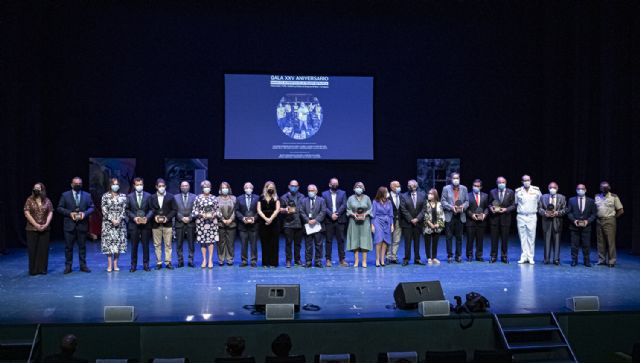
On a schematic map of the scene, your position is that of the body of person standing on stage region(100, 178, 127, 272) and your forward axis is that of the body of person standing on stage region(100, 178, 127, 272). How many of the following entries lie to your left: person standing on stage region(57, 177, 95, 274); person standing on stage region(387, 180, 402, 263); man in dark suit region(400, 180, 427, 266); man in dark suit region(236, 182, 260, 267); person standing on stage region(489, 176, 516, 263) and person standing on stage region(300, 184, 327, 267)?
5

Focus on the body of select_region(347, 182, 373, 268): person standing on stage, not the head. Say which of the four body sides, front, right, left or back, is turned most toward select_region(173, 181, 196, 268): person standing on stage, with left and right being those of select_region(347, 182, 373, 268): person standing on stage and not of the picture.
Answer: right

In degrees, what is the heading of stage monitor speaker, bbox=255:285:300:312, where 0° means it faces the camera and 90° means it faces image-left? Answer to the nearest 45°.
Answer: approximately 180°

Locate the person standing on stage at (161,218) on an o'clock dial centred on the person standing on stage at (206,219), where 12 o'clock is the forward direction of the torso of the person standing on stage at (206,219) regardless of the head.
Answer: the person standing on stage at (161,218) is roughly at 3 o'clock from the person standing on stage at (206,219).

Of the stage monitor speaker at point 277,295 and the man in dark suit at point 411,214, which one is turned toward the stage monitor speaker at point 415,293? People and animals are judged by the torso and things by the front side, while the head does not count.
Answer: the man in dark suit

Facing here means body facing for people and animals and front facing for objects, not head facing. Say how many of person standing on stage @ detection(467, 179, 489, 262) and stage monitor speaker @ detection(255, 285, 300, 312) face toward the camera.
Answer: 1

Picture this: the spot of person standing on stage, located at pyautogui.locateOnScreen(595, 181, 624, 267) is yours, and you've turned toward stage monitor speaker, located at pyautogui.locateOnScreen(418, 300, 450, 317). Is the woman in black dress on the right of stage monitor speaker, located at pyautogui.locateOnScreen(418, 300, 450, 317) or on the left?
right

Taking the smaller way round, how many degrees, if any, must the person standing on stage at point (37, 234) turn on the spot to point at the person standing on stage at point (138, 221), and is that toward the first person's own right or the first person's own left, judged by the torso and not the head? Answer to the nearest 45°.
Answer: approximately 90° to the first person's own left

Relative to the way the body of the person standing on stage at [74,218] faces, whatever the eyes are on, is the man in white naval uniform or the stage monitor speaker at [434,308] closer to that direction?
the stage monitor speaker

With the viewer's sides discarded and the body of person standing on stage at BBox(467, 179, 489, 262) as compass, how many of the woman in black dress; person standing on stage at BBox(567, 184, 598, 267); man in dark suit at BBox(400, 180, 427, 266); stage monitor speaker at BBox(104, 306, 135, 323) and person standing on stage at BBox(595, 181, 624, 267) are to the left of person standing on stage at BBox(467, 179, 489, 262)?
2
